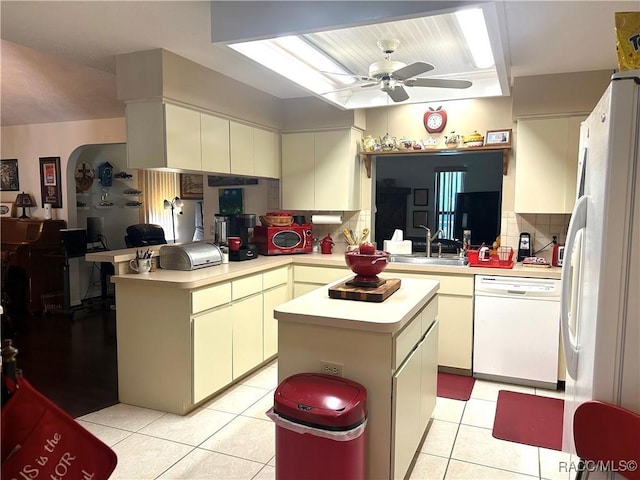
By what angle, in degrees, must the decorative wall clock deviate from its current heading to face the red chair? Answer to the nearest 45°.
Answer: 0° — it already faces it

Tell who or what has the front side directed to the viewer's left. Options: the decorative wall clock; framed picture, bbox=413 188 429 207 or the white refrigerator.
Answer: the white refrigerator

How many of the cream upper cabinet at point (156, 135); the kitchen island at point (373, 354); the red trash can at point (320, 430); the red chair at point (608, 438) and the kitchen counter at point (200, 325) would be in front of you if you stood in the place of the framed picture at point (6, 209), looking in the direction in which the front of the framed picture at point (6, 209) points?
5

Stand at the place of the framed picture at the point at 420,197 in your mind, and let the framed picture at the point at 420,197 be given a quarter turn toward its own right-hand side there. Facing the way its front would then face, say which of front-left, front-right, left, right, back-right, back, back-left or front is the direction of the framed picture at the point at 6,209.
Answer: front

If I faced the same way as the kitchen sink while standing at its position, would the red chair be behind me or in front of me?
in front

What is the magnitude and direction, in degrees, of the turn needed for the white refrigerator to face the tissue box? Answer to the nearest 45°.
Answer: approximately 45° to its right

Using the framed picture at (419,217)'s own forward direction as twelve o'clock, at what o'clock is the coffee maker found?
The coffee maker is roughly at 2 o'clock from the framed picture.

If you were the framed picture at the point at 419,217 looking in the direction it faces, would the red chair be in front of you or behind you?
in front

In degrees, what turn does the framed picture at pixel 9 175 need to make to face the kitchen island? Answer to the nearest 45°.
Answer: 0° — it already faces it

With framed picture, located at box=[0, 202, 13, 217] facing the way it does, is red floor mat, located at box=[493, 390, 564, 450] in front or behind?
in front

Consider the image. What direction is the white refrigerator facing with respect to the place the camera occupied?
facing to the left of the viewer

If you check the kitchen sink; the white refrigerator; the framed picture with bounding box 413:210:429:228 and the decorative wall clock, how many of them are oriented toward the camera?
3

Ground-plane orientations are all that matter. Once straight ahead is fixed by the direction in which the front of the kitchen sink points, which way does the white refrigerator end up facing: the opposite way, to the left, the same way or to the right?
to the right
